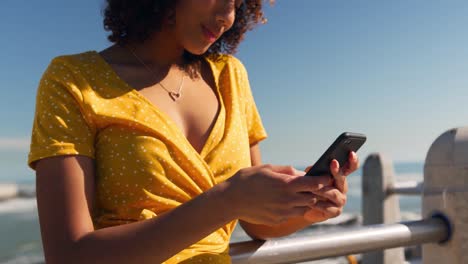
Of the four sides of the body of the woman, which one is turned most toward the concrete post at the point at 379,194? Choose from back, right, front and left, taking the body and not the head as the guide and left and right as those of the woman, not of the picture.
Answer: left

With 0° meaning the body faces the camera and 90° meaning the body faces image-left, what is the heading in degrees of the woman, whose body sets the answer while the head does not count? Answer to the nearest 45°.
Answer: approximately 315°

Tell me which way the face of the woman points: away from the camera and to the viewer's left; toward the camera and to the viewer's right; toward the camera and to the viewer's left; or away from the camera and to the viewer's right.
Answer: toward the camera and to the viewer's right
